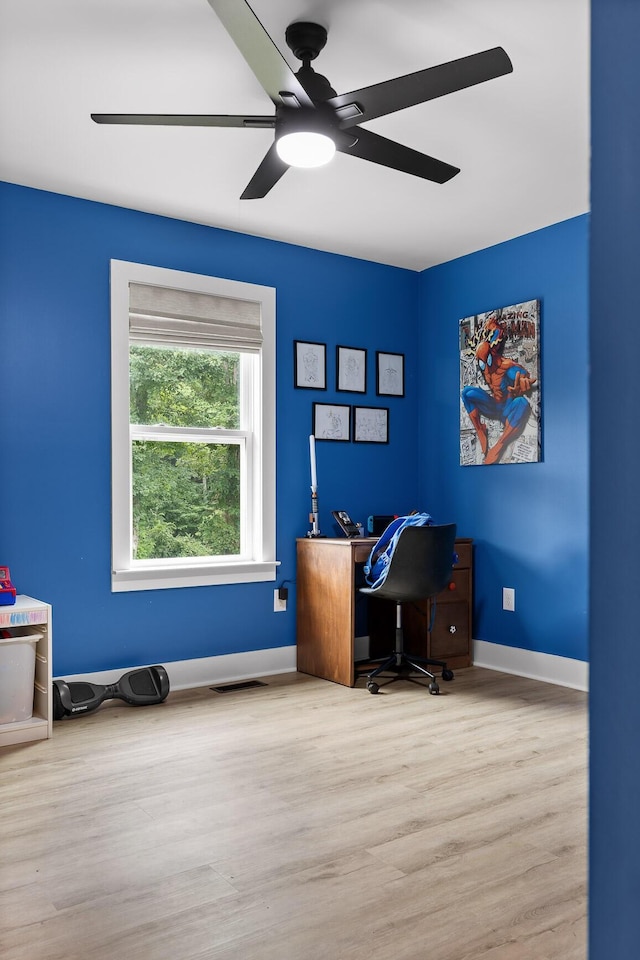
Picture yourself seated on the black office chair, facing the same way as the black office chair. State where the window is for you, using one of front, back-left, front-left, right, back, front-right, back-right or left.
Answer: front-left

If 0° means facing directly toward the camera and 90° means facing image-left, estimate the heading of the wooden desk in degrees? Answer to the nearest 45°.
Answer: approximately 315°

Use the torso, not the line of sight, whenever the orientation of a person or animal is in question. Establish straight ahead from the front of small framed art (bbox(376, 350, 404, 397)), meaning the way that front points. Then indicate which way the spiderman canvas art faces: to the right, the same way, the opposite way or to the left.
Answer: to the right

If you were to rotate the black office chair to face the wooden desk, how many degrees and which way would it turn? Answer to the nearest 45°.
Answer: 0° — it already faces it

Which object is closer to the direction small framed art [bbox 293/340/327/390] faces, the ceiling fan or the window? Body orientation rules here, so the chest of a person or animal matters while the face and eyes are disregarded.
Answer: the ceiling fan

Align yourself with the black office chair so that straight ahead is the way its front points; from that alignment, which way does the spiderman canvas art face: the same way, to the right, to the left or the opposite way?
to the left

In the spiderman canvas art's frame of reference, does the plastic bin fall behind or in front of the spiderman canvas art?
in front

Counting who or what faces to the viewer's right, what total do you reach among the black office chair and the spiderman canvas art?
0

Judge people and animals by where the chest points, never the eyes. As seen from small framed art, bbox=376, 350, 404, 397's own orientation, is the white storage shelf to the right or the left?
on its right

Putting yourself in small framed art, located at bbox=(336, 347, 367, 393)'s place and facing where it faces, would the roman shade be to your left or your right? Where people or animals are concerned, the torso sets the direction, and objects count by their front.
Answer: on your right

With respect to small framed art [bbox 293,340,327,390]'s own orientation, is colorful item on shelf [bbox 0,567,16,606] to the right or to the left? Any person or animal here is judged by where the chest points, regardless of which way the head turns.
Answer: on its right

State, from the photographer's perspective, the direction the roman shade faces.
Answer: facing the viewer and to the right of the viewer
